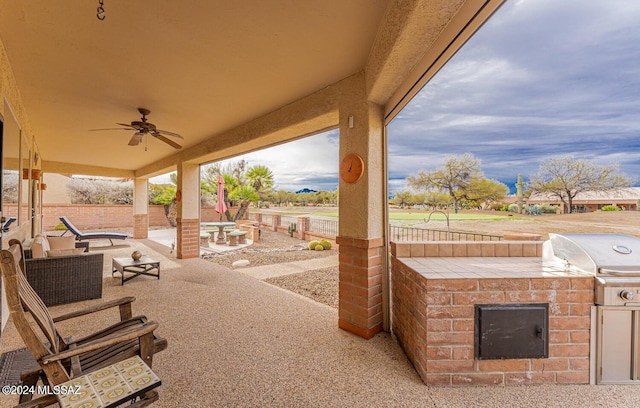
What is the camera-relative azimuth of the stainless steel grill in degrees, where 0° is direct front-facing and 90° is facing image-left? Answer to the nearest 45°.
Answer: approximately 315°

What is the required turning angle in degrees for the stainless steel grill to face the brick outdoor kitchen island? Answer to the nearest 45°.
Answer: approximately 90° to its right

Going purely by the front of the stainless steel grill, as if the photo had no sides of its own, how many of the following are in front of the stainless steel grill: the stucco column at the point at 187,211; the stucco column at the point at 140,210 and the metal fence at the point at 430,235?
0

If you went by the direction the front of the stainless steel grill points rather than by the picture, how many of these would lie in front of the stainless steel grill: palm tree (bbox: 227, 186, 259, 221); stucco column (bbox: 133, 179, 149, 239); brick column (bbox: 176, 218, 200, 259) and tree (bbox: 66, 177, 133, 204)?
0

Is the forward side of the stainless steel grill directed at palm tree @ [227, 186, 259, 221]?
no

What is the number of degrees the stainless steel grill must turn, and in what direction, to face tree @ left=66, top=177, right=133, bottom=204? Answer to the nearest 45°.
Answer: approximately 135° to its right

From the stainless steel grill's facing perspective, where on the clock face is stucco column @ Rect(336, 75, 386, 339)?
The stucco column is roughly at 4 o'clock from the stainless steel grill.

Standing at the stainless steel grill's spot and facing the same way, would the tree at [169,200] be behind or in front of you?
behind

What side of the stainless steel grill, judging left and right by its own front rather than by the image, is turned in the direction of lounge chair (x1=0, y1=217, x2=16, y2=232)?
right

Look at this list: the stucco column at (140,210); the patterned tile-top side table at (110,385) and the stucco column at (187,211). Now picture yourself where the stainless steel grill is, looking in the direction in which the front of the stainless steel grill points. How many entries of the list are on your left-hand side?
0

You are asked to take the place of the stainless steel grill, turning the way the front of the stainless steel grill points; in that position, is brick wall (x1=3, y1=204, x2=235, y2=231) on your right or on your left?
on your right

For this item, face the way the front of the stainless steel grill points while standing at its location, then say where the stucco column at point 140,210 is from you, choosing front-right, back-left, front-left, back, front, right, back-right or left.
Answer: back-right

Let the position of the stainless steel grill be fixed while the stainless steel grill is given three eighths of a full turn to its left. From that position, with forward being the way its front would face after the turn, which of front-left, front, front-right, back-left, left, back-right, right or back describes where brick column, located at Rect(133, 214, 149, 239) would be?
left

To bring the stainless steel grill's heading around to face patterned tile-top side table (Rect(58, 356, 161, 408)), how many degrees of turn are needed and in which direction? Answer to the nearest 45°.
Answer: approximately 90° to its right

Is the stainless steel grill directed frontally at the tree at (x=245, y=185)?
no

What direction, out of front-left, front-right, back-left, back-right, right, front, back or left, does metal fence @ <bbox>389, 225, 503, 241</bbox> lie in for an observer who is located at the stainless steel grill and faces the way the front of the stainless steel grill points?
back-right

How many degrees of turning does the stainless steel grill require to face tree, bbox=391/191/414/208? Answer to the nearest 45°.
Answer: approximately 135° to its right
